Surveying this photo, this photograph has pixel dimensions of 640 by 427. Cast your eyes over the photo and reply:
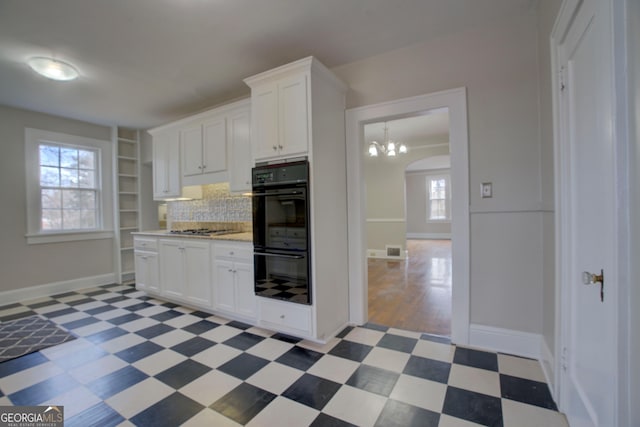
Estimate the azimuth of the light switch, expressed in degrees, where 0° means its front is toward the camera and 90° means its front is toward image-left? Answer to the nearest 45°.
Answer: approximately 0°

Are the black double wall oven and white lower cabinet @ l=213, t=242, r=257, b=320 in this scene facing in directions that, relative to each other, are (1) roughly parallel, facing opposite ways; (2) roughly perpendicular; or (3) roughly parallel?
roughly parallel

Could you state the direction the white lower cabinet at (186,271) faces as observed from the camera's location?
facing the viewer and to the left of the viewer

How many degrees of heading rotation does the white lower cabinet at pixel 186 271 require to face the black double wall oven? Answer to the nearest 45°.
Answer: approximately 90° to its left

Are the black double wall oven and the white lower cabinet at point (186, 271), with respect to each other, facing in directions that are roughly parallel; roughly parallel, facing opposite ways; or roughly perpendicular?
roughly parallel

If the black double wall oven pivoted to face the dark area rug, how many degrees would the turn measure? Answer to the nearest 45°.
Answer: approximately 45° to its right

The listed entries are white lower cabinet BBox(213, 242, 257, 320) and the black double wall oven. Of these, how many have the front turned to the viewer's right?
0

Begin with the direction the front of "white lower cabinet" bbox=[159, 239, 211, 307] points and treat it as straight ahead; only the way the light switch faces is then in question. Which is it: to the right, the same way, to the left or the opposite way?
the same way

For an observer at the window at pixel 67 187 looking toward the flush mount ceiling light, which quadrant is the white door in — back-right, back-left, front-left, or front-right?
front-left

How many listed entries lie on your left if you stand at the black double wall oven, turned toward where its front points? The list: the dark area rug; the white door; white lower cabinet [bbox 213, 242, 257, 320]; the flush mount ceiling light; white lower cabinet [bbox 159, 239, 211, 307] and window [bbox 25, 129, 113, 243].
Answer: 1

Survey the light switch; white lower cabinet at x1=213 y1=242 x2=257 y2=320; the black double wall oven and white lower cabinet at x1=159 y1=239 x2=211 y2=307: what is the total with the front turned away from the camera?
0

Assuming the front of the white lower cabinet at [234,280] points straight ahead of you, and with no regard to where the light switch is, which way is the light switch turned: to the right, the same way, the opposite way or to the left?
the same way

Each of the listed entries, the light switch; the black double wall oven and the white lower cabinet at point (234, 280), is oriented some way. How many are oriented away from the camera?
0

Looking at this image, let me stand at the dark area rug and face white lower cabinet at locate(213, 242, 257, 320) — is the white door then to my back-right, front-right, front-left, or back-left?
front-right

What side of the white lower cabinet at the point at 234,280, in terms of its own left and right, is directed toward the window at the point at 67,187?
right
